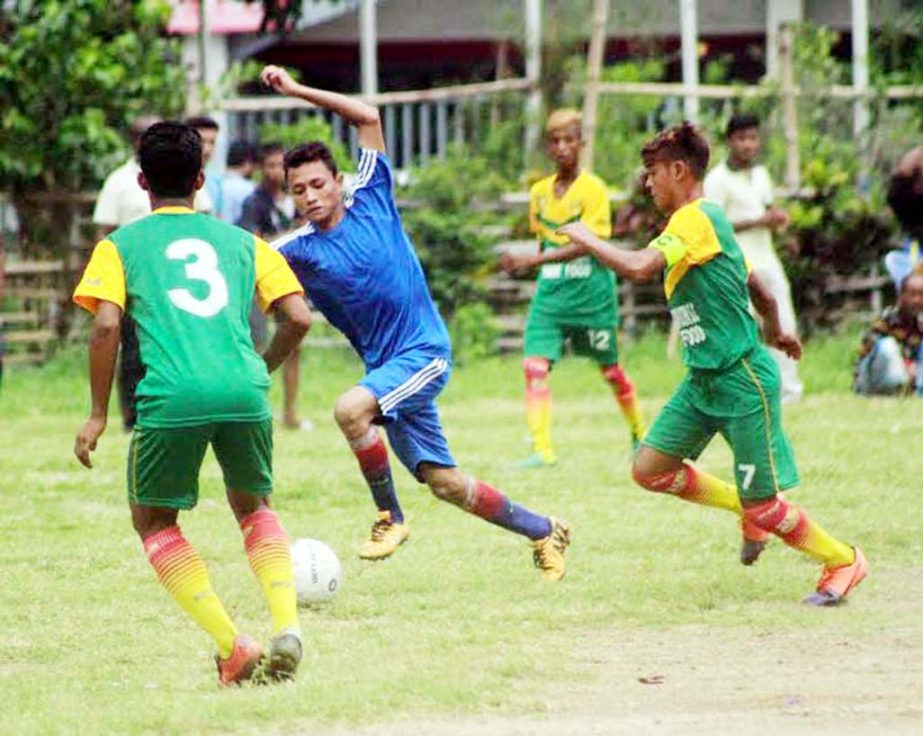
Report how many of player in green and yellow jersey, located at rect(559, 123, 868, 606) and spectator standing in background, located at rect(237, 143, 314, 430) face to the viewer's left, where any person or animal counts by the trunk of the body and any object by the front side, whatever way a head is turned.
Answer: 1

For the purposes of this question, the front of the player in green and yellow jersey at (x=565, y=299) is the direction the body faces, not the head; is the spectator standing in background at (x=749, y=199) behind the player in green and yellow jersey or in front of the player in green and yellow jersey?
behind

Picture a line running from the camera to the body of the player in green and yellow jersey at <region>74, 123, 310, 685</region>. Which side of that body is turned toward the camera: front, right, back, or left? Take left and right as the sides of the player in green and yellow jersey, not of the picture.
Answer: back

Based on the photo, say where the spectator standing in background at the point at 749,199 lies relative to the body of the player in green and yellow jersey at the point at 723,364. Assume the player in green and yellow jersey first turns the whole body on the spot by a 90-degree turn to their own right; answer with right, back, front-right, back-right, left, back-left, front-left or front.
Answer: front

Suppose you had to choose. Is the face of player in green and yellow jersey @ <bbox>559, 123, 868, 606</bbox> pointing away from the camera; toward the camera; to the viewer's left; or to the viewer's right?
to the viewer's left

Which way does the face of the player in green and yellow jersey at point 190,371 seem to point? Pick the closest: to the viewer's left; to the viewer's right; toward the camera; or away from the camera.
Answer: away from the camera

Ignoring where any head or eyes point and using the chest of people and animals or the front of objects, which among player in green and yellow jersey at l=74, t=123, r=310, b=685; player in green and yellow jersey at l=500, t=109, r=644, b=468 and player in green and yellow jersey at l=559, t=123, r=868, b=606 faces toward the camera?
player in green and yellow jersey at l=500, t=109, r=644, b=468

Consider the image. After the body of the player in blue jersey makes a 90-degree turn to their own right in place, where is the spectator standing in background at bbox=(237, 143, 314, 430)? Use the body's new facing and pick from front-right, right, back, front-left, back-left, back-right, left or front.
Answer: front-right

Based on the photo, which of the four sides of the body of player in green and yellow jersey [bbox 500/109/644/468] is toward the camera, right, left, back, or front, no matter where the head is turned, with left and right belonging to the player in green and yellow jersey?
front

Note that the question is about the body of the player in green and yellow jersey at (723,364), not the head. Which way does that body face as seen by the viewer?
to the viewer's left

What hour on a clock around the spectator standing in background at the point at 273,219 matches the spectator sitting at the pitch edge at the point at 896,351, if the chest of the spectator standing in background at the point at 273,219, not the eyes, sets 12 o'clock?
the spectator sitting at the pitch edge at the point at 896,351 is roughly at 10 o'clock from the spectator standing in background at the point at 273,219.

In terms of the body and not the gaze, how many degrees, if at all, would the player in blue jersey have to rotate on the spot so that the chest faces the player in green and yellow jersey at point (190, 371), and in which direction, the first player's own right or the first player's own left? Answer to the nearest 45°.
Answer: approximately 45° to the first player's own left

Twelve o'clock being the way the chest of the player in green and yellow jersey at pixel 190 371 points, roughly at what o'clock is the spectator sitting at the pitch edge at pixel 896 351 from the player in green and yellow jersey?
The spectator sitting at the pitch edge is roughly at 1 o'clock from the player in green and yellow jersey.

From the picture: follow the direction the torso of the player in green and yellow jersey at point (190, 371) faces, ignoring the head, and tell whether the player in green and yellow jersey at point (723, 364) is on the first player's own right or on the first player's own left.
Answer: on the first player's own right
